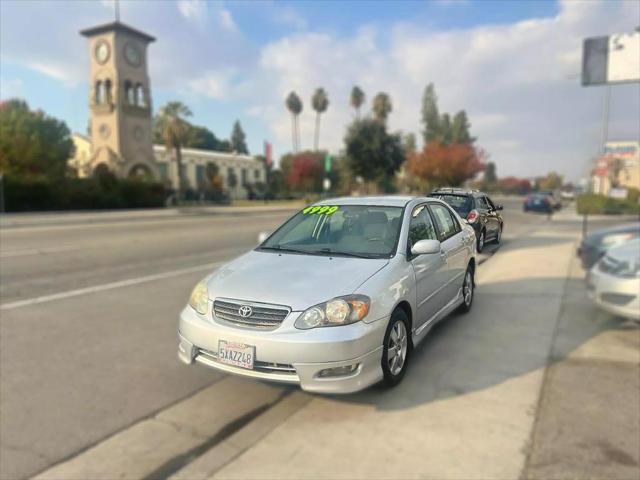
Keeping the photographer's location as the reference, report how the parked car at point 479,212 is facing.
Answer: facing away from the viewer and to the right of the viewer

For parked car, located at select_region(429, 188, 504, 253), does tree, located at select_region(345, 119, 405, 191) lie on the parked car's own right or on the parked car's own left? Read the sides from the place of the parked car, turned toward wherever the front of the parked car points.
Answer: on the parked car's own left

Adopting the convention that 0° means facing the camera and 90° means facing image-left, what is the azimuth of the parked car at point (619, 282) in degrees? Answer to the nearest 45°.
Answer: approximately 45°

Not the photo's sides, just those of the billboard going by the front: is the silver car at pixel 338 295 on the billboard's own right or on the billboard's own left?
on the billboard's own right

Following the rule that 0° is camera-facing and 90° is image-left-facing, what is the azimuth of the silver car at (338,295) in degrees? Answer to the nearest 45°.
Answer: approximately 45°

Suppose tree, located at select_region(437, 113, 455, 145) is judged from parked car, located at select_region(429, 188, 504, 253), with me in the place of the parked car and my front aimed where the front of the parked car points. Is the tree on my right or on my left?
on my left
